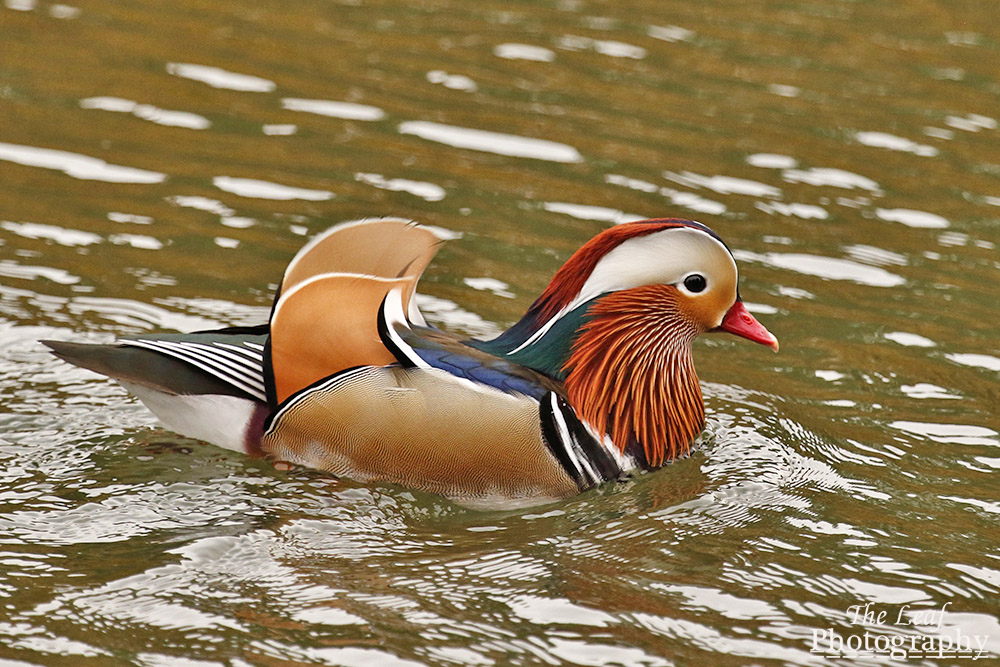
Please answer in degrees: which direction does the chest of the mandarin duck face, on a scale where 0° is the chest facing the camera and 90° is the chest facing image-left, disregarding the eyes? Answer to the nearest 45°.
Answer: approximately 270°
